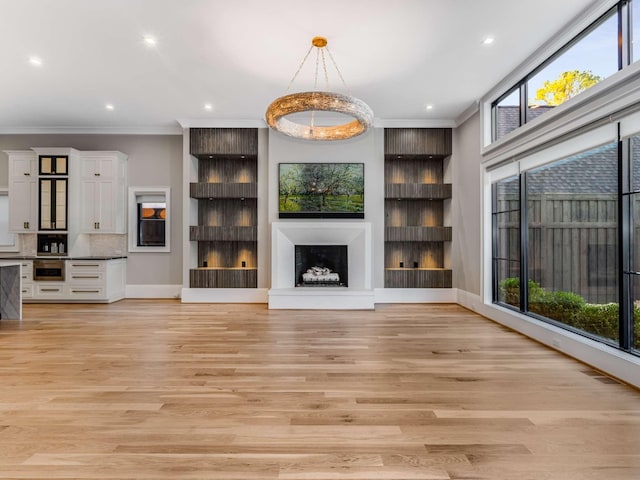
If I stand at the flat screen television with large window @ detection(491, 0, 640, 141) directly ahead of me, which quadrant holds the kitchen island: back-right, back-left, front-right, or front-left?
back-right

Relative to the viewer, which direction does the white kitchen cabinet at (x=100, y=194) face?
toward the camera

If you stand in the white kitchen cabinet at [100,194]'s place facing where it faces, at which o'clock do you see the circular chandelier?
The circular chandelier is roughly at 11 o'clock from the white kitchen cabinet.

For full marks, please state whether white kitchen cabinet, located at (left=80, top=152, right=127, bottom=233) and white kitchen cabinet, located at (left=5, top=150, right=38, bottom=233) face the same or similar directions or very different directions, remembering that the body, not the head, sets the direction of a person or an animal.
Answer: same or similar directions

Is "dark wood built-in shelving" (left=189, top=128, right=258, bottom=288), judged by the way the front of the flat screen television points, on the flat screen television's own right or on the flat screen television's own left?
on the flat screen television's own right

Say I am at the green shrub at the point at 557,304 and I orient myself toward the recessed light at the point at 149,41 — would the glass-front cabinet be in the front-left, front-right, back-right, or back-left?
front-right

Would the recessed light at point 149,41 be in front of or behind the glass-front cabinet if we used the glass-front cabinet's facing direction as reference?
in front

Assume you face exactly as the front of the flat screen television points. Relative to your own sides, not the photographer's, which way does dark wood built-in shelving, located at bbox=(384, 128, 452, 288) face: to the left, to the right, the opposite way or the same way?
the same way

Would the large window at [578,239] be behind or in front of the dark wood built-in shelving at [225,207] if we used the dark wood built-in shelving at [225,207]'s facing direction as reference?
in front

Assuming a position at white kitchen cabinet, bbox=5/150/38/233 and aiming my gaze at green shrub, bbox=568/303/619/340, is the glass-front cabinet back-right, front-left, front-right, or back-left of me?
front-left

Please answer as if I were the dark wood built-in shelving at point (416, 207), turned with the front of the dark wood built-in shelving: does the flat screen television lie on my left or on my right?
on my right

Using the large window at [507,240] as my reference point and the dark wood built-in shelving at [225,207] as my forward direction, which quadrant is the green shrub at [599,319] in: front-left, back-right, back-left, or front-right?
back-left

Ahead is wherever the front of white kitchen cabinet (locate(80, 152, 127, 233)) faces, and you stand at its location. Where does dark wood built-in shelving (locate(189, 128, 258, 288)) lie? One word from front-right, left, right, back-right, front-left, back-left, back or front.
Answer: front-left

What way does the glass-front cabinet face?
toward the camera

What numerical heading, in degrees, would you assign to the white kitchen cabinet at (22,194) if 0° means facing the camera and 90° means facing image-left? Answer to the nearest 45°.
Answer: approximately 0°

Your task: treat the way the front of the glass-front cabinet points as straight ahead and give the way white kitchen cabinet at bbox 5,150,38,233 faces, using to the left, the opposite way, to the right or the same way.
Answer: the same way

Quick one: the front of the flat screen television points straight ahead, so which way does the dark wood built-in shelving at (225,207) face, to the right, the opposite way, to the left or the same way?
the same way

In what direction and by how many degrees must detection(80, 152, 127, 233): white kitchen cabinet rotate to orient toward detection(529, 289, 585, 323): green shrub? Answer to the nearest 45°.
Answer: approximately 45° to its left
